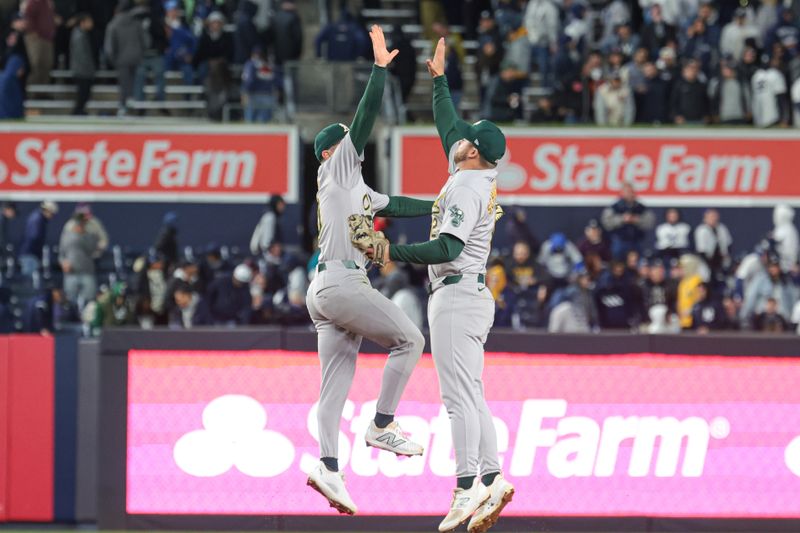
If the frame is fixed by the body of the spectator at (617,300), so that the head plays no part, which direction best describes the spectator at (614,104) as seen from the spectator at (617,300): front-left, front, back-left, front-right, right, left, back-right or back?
back

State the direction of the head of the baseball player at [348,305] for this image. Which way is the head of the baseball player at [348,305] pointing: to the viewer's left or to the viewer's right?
to the viewer's right

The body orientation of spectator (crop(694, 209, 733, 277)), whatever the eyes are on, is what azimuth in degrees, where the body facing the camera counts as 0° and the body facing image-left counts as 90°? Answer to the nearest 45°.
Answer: approximately 0°

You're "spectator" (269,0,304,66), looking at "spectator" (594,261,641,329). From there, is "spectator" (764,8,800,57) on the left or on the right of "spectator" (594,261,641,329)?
left

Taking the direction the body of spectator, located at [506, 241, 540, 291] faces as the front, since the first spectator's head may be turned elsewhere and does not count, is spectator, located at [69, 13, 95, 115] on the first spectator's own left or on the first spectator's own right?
on the first spectator's own right

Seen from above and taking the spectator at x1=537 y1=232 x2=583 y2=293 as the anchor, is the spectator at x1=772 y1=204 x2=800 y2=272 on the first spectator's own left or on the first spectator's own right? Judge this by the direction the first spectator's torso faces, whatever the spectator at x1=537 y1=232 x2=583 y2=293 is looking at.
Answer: on the first spectator's own left

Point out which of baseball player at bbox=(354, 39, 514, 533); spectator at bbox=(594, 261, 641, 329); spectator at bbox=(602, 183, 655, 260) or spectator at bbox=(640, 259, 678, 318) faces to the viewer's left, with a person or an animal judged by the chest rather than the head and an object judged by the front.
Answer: the baseball player
